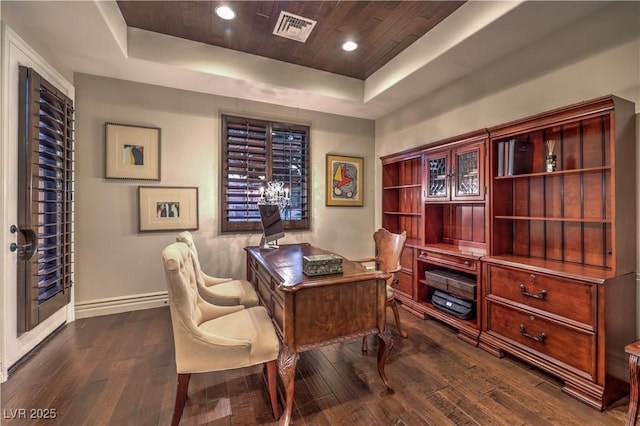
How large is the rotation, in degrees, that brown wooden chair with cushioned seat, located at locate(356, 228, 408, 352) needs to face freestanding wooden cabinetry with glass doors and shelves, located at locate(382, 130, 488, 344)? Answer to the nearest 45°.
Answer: approximately 135° to its left

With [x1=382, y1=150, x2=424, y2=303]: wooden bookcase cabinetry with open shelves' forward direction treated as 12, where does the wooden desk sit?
The wooden desk is roughly at 11 o'clock from the wooden bookcase cabinetry with open shelves.

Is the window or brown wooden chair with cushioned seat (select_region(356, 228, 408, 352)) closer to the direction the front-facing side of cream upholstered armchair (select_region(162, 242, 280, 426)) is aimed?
the brown wooden chair with cushioned seat

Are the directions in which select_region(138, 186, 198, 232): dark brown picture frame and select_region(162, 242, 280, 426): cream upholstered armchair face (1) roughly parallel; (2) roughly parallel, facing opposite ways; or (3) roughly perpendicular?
roughly perpendicular

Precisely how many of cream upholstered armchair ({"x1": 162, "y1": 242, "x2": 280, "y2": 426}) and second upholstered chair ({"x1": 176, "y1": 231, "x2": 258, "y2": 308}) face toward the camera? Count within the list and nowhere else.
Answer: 0

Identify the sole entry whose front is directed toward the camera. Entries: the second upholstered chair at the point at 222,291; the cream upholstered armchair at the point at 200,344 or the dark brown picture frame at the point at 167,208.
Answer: the dark brown picture frame

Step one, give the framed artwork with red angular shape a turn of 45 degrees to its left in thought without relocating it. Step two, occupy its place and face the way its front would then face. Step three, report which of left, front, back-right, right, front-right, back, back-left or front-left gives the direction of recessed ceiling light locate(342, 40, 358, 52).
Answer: right

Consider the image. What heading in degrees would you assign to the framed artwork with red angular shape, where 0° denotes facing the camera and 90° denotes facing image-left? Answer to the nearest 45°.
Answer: approximately 315°

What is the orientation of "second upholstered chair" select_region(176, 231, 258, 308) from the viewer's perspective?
to the viewer's right

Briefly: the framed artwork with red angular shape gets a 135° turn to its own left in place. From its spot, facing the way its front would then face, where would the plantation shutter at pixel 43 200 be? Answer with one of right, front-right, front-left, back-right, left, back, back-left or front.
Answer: back-left

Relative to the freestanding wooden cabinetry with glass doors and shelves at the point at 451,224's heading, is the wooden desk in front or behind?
in front

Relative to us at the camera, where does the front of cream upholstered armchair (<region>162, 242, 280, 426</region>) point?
facing to the right of the viewer

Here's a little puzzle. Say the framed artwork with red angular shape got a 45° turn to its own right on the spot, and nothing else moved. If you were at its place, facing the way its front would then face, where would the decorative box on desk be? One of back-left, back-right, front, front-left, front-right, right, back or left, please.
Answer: front

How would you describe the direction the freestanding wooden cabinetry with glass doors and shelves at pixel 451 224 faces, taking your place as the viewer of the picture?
facing the viewer and to the left of the viewer

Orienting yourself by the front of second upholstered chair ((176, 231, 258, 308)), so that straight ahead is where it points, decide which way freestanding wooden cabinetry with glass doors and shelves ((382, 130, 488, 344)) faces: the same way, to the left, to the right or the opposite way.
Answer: the opposite way

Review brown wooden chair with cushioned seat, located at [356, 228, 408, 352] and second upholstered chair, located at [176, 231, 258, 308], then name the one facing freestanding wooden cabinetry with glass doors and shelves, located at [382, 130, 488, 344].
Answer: second upholstered chair, located at [176, 231, 258, 308]

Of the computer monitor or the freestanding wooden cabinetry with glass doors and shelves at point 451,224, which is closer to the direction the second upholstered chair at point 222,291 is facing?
the freestanding wooden cabinetry with glass doors and shelves

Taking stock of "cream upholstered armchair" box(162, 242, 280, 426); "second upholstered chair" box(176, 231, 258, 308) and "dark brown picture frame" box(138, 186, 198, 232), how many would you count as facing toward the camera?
1

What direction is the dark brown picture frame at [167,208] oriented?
toward the camera

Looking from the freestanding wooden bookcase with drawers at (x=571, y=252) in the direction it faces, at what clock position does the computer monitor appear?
The computer monitor is roughly at 1 o'clock from the freestanding wooden bookcase with drawers.

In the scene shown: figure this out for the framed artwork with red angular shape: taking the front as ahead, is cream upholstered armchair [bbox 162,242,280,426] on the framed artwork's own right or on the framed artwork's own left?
on the framed artwork's own right
